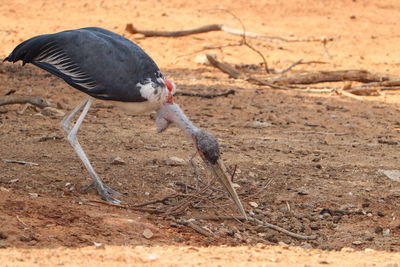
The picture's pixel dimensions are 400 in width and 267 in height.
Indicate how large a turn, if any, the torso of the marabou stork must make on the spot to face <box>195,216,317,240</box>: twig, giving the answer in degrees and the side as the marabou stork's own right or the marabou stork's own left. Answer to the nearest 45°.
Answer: approximately 45° to the marabou stork's own right

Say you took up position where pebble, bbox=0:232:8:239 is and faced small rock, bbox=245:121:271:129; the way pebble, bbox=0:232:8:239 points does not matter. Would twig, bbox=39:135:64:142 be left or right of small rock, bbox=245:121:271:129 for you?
left

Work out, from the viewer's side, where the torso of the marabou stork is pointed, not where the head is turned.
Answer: to the viewer's right

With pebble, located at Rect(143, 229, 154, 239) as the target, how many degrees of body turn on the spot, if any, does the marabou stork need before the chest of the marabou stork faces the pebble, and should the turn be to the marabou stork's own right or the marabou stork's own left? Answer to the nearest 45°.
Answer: approximately 90° to the marabou stork's own right

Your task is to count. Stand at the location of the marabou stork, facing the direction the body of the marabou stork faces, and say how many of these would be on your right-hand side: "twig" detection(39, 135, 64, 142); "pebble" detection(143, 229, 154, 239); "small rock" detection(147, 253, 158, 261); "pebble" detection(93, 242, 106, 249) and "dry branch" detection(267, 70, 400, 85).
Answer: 3

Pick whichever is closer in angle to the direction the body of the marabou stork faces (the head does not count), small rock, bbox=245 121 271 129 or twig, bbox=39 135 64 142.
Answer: the small rock

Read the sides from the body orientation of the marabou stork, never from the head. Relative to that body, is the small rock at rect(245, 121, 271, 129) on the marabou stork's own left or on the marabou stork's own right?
on the marabou stork's own left

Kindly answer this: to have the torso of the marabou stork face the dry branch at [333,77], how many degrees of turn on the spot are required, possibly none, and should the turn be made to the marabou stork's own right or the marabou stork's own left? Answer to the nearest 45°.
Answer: approximately 45° to the marabou stork's own left

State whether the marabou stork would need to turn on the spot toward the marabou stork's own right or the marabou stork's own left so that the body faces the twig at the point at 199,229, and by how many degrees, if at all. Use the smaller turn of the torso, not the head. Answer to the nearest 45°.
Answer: approximately 45° to the marabou stork's own right

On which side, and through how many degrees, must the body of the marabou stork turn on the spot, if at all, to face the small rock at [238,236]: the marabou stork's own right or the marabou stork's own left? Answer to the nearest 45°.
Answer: approximately 45° to the marabou stork's own right

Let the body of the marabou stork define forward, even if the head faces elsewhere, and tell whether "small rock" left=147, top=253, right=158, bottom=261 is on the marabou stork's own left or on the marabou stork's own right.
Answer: on the marabou stork's own right
